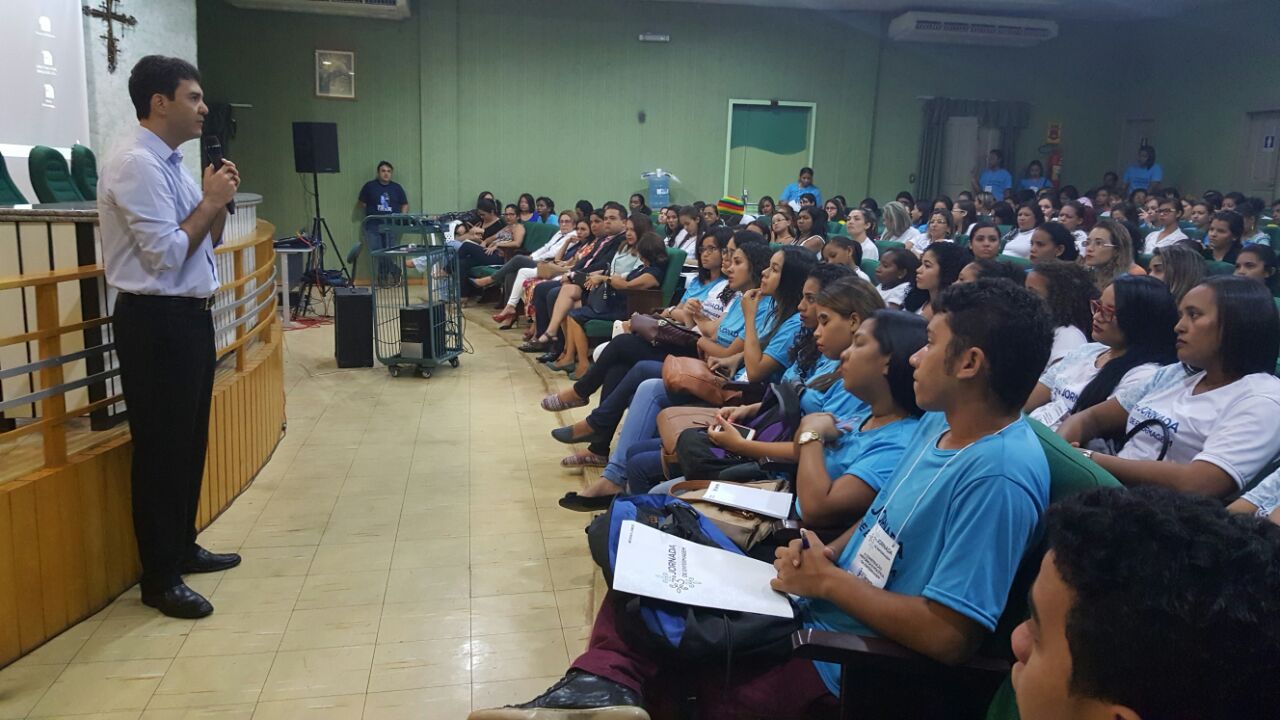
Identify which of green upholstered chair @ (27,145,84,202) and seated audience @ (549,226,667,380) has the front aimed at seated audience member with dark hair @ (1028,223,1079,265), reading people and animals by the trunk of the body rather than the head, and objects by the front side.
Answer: the green upholstered chair

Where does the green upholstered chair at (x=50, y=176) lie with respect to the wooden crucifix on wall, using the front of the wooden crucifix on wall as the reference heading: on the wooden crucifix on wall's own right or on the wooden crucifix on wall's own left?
on the wooden crucifix on wall's own right

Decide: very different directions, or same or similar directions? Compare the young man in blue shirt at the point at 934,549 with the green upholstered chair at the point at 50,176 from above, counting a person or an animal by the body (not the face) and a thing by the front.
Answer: very different directions

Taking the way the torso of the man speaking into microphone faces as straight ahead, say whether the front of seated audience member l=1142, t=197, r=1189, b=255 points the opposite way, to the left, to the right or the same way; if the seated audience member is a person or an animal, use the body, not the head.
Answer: the opposite way

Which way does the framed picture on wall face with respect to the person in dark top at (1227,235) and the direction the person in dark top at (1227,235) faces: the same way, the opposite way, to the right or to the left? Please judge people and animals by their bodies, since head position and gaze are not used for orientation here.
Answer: to the left

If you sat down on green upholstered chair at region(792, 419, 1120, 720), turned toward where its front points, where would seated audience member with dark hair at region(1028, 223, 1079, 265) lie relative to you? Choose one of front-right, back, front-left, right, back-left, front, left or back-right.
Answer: right

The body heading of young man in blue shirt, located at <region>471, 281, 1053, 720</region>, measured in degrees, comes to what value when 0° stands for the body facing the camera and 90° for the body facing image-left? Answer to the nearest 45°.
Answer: approximately 90°

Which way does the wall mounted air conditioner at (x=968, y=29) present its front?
toward the camera

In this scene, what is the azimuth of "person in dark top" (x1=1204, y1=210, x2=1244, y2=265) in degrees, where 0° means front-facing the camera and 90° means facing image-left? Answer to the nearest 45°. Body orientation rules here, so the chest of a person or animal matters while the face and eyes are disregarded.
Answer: approximately 45°

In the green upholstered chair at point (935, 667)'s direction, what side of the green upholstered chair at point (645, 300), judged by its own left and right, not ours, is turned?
left

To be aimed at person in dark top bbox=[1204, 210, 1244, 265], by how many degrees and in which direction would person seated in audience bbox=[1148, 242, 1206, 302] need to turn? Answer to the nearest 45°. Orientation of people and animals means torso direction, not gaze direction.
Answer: approximately 90° to their right

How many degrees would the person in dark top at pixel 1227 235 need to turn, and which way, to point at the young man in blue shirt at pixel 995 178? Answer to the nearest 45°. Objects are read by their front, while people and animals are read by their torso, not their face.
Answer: approximately 90° to their right

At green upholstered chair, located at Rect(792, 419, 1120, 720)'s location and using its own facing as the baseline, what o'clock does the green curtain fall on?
The green curtain is roughly at 3 o'clock from the green upholstered chair.

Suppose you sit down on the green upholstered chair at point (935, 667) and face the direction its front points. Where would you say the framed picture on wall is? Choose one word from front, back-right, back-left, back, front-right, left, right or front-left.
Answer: front-right

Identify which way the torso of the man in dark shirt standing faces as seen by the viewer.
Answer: toward the camera

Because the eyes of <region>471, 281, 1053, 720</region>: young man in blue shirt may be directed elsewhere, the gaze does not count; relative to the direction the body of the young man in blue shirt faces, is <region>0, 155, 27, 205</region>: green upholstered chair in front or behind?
in front

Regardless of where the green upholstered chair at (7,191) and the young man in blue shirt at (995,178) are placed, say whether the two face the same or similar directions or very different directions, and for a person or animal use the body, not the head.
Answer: very different directions
